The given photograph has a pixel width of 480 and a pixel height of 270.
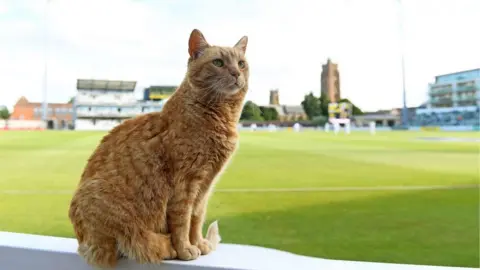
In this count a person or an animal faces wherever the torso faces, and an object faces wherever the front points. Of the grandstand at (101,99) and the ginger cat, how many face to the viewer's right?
1

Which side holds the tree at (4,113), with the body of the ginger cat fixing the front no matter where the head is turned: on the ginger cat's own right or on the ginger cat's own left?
on the ginger cat's own left

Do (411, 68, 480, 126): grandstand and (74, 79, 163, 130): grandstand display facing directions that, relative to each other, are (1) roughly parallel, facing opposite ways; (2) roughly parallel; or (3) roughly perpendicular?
roughly perpendicular

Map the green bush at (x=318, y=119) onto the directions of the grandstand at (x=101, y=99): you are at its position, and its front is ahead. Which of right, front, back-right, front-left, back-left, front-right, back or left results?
back-left

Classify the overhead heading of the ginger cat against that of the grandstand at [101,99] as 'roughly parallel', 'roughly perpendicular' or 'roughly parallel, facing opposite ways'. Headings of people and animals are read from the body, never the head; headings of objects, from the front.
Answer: roughly perpendicular

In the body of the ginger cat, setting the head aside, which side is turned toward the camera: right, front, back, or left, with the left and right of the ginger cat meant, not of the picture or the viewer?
right
